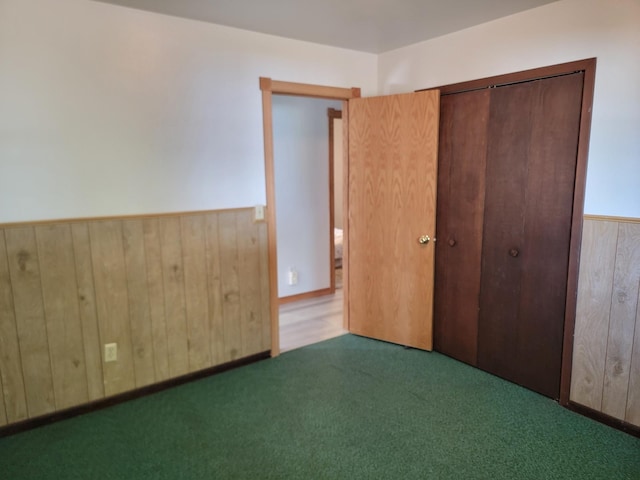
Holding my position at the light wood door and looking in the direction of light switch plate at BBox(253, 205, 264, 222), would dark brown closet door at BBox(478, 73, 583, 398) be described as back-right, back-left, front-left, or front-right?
back-left

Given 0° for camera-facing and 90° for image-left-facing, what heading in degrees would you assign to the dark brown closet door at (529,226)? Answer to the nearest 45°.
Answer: approximately 45°

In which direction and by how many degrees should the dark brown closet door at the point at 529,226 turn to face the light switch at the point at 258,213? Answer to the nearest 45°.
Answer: approximately 45° to its right

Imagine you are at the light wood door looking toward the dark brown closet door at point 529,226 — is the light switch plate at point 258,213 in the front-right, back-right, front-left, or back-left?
back-right

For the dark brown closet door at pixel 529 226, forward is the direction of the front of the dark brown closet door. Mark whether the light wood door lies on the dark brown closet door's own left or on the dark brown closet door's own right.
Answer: on the dark brown closet door's own right
